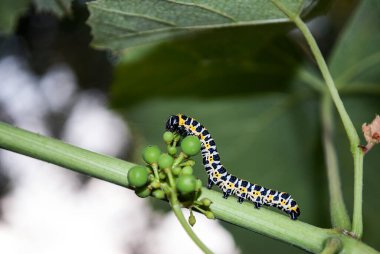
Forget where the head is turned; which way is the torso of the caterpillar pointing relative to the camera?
to the viewer's left

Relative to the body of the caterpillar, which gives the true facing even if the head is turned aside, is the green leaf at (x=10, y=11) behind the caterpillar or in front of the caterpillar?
in front

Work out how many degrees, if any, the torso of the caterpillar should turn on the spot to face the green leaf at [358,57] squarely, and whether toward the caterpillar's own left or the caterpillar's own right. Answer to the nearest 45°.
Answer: approximately 90° to the caterpillar's own right

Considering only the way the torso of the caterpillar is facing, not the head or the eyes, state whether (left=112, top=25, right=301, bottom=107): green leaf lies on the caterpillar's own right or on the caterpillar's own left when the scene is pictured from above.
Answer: on the caterpillar's own right
